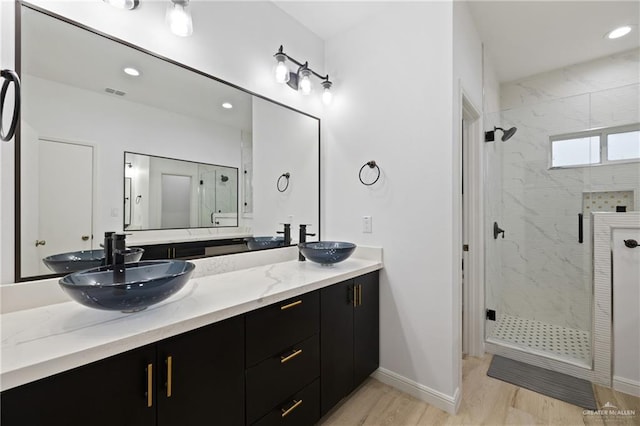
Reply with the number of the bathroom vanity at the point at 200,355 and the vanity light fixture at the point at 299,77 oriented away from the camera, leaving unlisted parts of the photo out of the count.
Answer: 0

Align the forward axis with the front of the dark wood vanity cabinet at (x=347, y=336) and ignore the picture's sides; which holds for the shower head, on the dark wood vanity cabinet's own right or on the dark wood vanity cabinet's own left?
on the dark wood vanity cabinet's own left

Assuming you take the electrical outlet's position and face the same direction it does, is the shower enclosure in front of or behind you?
behind

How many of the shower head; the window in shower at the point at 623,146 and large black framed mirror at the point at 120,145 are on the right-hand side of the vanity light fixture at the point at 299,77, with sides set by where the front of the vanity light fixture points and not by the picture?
1

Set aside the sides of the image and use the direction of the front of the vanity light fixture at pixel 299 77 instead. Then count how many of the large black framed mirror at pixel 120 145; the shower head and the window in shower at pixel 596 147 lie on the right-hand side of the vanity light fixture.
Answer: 1

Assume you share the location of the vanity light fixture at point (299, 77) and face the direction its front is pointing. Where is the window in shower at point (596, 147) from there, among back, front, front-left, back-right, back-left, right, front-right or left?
front-left

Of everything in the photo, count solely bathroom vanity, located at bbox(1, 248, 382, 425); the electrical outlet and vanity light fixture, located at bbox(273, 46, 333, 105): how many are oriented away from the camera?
0

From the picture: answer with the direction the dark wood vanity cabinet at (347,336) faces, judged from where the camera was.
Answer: facing the viewer and to the right of the viewer

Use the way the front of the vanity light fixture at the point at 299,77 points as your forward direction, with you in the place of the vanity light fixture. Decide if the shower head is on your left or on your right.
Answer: on your left

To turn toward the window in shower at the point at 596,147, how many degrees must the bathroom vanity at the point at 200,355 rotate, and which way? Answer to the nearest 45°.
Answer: approximately 45° to its left
